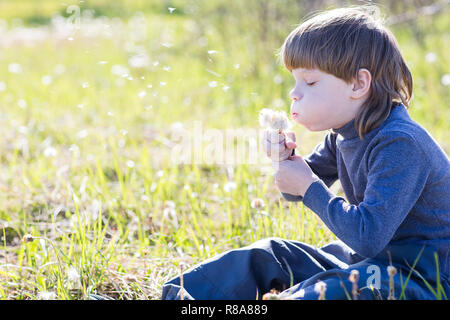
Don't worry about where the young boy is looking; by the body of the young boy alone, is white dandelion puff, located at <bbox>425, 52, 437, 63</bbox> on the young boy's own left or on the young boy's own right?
on the young boy's own right

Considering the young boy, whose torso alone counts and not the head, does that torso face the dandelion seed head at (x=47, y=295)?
yes

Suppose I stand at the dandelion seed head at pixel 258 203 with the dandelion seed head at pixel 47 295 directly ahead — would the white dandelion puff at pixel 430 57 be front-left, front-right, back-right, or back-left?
back-right

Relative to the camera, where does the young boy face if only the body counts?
to the viewer's left

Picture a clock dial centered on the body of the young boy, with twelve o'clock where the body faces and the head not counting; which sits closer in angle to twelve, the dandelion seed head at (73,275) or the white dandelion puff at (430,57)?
the dandelion seed head
